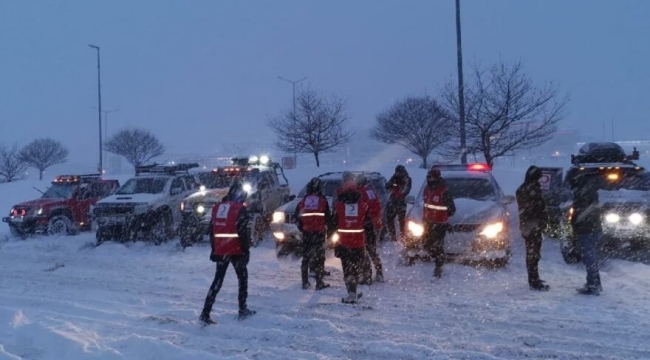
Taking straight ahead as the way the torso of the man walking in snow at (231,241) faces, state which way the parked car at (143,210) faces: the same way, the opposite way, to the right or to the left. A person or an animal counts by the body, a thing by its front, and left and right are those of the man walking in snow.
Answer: the opposite way

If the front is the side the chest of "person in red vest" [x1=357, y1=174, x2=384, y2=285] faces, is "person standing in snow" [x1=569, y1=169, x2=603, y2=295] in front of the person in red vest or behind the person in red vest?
behind

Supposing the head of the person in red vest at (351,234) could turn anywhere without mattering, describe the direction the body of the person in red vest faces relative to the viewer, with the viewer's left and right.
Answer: facing away from the viewer

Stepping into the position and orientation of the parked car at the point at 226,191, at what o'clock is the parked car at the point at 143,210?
the parked car at the point at 143,210 is roughly at 2 o'clock from the parked car at the point at 226,191.

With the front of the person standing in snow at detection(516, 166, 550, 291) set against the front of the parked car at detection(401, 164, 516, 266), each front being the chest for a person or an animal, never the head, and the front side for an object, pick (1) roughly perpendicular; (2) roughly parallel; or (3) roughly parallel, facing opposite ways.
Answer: roughly perpendicular

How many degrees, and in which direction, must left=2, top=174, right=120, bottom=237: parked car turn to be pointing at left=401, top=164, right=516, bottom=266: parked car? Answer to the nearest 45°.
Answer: approximately 90° to its left

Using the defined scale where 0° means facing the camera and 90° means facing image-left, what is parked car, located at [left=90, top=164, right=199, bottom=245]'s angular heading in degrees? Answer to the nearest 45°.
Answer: approximately 45°

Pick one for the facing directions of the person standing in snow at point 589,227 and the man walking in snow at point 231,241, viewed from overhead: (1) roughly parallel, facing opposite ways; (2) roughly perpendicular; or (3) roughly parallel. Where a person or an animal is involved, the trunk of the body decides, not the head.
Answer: roughly perpendicular

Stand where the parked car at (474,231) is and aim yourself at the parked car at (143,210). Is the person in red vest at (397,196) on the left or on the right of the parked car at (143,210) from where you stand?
right
